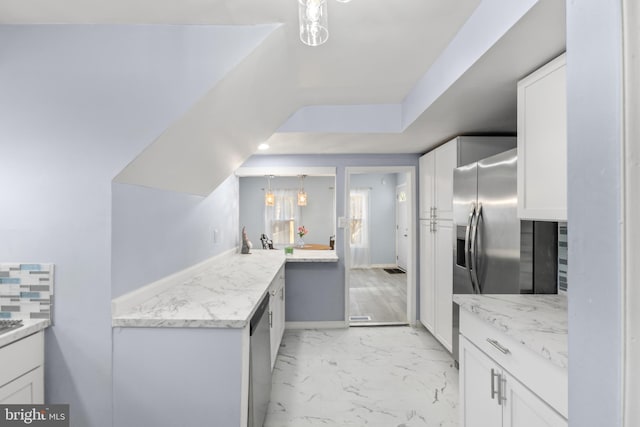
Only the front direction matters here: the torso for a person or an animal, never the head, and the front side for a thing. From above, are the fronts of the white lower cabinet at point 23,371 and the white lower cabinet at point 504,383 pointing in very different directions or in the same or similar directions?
very different directions

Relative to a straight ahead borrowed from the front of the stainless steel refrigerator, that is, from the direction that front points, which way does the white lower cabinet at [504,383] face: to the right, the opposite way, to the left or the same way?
the same way

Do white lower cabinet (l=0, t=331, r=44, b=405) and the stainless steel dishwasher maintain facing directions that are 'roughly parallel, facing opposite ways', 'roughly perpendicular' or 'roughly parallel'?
roughly parallel

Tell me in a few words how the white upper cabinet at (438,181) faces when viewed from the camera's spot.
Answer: facing the viewer and to the left of the viewer

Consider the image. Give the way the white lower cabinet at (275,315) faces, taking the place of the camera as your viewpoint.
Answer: facing to the right of the viewer

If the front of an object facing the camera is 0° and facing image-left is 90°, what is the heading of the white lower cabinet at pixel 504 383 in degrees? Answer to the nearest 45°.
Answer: approximately 45°

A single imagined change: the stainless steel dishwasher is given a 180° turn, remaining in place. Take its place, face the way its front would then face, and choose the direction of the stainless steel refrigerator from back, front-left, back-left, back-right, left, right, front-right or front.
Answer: back

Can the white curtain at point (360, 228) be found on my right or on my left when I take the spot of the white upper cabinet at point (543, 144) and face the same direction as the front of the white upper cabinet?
on my right

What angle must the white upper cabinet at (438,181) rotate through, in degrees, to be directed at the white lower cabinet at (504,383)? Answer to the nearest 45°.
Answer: approximately 45° to its left

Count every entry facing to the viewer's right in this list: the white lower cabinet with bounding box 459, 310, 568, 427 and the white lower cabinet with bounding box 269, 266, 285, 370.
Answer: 1

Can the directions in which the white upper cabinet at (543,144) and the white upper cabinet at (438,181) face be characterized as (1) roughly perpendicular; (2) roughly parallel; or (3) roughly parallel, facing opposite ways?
roughly parallel

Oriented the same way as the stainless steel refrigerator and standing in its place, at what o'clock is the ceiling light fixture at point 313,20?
The ceiling light fixture is roughly at 11 o'clock from the stainless steel refrigerator.

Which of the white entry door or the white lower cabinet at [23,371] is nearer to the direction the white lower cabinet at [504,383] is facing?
the white lower cabinet

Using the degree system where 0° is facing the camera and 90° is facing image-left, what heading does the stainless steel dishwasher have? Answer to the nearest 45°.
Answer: approximately 270°
